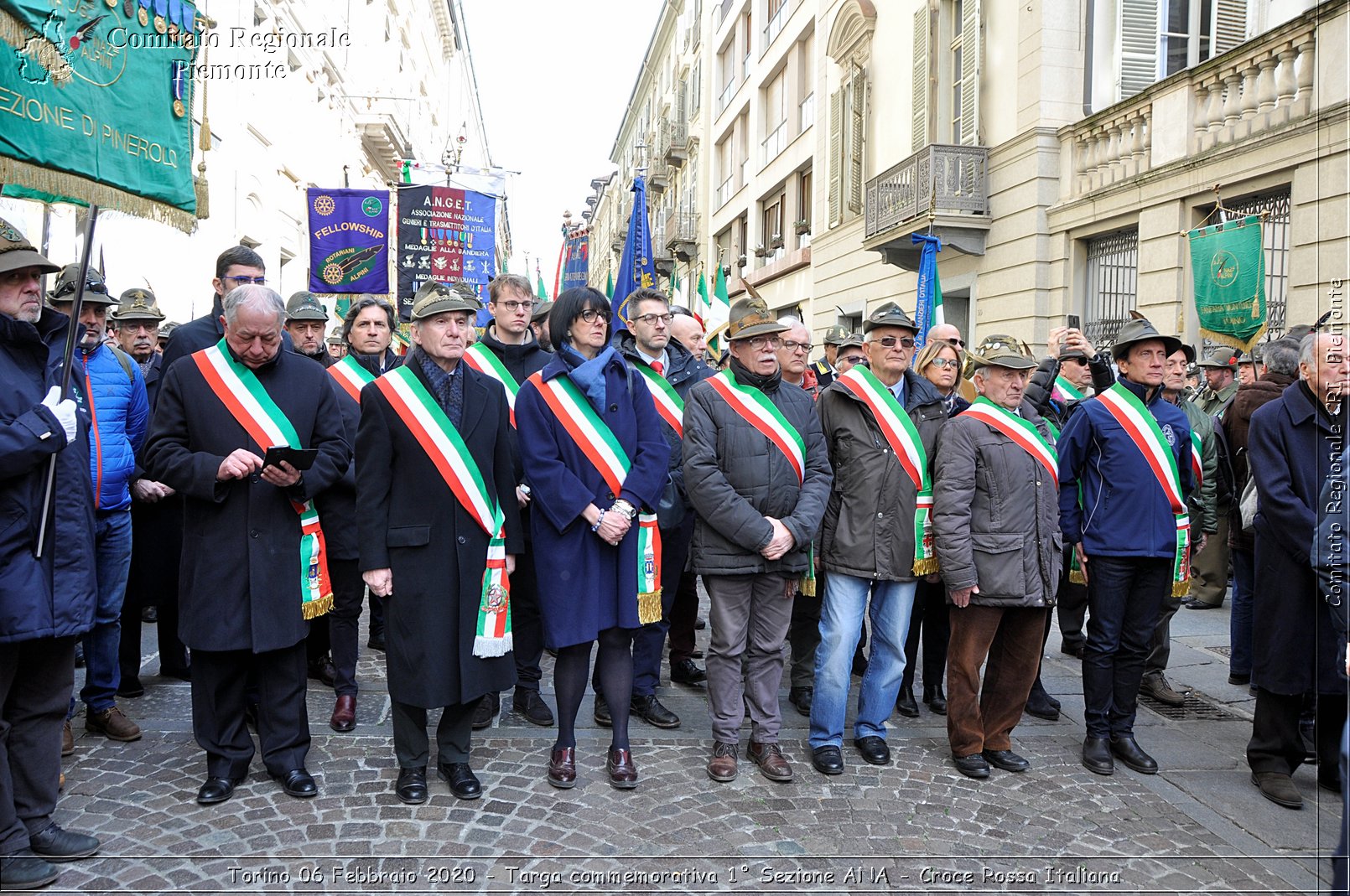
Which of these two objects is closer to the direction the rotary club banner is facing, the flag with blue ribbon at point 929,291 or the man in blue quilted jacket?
the man in blue quilted jacket

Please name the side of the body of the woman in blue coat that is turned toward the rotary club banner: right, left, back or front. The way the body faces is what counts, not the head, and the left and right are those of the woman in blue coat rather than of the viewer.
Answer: back

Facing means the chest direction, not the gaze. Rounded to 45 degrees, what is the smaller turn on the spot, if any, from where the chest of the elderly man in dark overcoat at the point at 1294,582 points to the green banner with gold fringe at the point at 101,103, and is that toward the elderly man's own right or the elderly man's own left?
approximately 90° to the elderly man's own right

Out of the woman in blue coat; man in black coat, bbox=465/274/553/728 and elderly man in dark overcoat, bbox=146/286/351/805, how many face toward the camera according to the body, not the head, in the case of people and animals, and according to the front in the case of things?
3

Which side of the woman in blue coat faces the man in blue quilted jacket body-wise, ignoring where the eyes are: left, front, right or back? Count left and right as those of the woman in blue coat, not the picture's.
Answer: right

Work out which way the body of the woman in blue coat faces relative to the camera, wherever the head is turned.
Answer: toward the camera

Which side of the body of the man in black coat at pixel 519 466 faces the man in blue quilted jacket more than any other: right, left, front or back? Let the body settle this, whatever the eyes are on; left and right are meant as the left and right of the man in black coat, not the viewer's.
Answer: right

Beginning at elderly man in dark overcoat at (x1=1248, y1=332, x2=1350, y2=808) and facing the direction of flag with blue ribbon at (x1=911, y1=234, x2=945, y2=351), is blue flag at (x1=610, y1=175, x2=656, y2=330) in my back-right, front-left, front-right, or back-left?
front-left

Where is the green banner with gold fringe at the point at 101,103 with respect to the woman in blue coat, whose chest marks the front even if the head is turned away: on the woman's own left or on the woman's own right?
on the woman's own right

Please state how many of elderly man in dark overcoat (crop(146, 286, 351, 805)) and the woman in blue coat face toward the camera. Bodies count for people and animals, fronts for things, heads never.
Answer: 2

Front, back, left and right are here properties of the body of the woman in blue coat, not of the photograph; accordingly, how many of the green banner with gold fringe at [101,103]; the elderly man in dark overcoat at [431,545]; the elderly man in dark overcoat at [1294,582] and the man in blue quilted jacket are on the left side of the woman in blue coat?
1

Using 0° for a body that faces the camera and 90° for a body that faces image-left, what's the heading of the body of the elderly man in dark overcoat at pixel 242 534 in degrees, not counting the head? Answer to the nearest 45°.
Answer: approximately 0°
